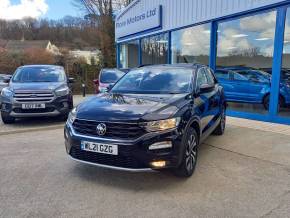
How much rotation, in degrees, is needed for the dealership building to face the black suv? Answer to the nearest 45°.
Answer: approximately 45° to its left

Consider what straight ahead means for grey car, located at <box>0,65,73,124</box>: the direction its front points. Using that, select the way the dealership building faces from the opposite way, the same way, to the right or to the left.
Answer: to the right

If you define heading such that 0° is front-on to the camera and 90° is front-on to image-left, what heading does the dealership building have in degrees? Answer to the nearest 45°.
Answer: approximately 45°

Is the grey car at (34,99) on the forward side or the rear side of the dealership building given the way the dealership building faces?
on the forward side

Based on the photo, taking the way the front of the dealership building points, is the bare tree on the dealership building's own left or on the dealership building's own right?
on the dealership building's own right

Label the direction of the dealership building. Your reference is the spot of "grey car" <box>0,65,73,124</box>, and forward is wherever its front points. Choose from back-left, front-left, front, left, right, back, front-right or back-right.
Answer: left

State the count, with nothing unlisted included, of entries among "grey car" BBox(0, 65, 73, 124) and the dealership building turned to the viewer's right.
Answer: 0

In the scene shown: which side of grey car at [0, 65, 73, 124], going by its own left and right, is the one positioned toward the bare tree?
back

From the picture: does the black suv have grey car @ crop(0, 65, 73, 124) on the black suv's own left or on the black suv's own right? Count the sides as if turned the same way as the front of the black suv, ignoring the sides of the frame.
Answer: on the black suv's own right

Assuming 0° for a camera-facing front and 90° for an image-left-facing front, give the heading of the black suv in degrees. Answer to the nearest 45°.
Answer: approximately 45°

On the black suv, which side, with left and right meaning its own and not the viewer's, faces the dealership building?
back

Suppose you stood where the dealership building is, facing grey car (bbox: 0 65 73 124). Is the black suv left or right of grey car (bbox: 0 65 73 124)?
left

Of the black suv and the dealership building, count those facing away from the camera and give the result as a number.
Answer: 0

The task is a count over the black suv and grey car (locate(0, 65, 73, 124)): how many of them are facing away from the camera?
0
